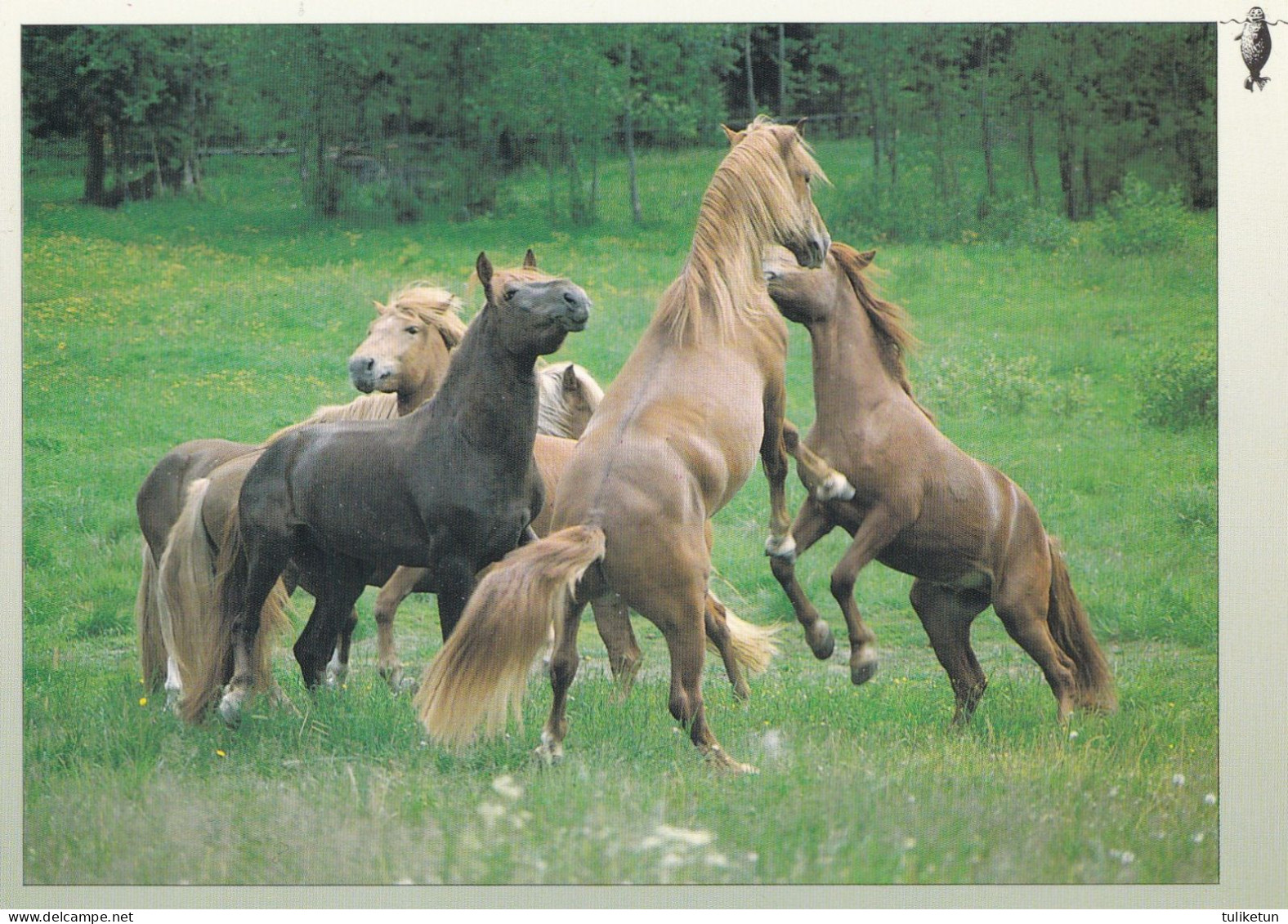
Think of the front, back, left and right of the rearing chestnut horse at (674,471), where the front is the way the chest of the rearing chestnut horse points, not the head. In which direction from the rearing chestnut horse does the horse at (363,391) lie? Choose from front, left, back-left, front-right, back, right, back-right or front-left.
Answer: left

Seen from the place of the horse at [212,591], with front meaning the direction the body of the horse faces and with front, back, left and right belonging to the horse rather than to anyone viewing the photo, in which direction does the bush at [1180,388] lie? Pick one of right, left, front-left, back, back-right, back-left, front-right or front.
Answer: front

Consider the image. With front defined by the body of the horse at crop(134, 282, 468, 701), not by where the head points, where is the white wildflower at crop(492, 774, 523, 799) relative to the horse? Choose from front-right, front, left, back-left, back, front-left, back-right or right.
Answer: right

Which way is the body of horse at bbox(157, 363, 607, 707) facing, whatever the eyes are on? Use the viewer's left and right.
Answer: facing to the right of the viewer

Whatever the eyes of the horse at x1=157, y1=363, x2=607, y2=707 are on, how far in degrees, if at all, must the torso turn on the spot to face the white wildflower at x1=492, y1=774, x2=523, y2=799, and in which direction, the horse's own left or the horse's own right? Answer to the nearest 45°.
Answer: approximately 45° to the horse's own right

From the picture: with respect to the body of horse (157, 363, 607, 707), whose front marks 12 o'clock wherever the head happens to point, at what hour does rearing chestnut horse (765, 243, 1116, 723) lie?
The rearing chestnut horse is roughly at 12 o'clock from the horse.

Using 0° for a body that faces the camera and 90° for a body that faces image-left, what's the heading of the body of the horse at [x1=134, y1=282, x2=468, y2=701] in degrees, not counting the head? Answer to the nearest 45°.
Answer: approximately 270°
